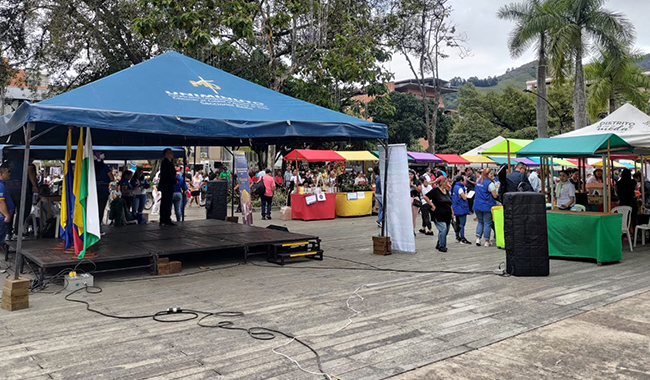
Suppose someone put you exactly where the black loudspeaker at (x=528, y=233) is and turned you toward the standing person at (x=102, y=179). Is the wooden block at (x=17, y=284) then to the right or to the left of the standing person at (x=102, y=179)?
left

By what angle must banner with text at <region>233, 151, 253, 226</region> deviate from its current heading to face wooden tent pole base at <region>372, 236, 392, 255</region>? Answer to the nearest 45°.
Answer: approximately 45° to its left

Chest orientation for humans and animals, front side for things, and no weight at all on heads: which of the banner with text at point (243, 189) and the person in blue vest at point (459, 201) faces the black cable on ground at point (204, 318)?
the banner with text

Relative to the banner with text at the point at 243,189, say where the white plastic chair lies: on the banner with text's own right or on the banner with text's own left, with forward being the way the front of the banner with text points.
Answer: on the banner with text's own left

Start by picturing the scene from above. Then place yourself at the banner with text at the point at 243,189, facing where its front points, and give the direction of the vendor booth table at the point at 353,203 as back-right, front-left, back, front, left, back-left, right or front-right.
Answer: back-left

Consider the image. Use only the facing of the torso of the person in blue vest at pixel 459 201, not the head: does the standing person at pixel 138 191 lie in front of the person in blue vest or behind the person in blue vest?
behind

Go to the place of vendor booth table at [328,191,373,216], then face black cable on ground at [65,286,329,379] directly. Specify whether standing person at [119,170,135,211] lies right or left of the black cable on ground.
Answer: right

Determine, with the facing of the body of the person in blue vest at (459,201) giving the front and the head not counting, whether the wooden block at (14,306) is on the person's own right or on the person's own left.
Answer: on the person's own right

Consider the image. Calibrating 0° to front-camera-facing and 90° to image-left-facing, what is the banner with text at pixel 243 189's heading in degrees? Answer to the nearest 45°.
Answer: approximately 0°
